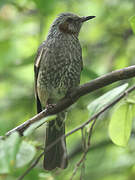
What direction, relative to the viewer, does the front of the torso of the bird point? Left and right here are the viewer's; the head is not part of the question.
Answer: facing the viewer and to the right of the viewer

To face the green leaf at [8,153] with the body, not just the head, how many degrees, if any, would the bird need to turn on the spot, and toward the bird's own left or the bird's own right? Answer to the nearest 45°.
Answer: approximately 45° to the bird's own right

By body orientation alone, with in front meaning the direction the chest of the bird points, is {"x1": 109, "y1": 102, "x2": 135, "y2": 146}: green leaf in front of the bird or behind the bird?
in front

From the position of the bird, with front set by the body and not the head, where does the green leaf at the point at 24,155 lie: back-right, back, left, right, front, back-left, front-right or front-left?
front-right
